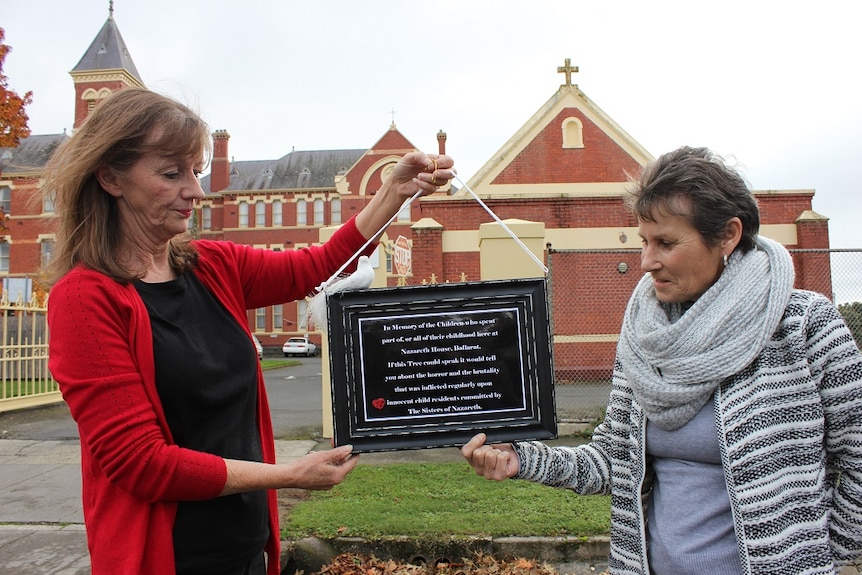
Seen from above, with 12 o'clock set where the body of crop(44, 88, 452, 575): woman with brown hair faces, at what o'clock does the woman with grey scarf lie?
The woman with grey scarf is roughly at 11 o'clock from the woman with brown hair.

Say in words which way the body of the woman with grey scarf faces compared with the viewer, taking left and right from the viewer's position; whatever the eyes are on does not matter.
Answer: facing the viewer and to the left of the viewer

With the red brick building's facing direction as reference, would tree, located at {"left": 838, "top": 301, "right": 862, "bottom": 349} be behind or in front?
in front

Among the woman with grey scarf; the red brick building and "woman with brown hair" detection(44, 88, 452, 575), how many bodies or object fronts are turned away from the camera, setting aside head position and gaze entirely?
0

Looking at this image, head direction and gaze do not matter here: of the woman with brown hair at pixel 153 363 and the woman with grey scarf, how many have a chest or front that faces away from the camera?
0

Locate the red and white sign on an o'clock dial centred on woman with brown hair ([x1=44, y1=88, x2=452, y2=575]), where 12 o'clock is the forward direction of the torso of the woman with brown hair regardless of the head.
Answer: The red and white sign is roughly at 8 o'clock from the woman with brown hair.

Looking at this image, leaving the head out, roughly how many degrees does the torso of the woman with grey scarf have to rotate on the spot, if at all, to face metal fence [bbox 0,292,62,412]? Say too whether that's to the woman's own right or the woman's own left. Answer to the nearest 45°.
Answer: approximately 90° to the woman's own right

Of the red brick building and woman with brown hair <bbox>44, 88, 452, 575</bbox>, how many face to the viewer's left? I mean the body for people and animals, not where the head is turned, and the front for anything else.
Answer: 0

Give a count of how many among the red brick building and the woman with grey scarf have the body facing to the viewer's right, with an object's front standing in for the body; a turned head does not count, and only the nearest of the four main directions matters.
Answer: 0

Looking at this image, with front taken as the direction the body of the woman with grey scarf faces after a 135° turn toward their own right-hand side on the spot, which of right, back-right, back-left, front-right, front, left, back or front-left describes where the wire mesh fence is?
front

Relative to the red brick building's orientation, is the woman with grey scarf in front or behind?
in front

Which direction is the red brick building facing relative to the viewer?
toward the camera

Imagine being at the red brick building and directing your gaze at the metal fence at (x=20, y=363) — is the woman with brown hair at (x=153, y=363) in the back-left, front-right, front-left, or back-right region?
front-left

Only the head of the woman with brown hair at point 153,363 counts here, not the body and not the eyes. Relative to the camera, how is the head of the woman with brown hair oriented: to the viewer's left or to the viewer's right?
to the viewer's right

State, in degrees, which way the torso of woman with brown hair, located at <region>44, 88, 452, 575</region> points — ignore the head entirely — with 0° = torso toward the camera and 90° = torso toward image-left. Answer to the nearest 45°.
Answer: approximately 315°

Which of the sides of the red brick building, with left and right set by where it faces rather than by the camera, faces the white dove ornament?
front
